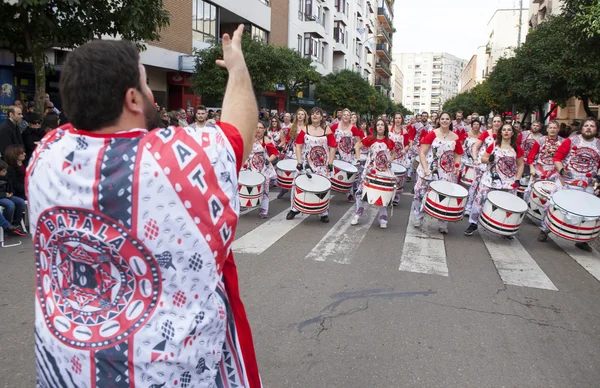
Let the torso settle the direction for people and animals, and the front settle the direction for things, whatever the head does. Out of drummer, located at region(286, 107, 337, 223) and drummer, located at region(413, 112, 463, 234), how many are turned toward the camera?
2

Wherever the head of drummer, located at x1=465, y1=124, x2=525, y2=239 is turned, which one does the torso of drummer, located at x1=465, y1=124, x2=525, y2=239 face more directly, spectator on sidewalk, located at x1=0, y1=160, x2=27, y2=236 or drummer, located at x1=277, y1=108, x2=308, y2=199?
the spectator on sidewalk

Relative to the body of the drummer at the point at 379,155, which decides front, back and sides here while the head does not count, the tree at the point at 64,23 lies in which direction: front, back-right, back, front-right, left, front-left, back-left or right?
right

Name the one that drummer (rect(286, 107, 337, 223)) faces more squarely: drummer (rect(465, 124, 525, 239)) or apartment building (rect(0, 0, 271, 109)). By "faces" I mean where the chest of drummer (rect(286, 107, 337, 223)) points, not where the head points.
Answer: the drummer

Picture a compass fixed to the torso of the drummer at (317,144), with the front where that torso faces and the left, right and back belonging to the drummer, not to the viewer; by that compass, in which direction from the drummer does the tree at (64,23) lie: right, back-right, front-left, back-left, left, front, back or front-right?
right

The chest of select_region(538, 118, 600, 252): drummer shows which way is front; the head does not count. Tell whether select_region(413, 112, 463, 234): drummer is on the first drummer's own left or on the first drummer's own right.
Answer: on the first drummer's own right

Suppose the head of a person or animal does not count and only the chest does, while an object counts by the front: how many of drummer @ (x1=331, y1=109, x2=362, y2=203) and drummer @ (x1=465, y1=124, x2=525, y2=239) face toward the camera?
2
